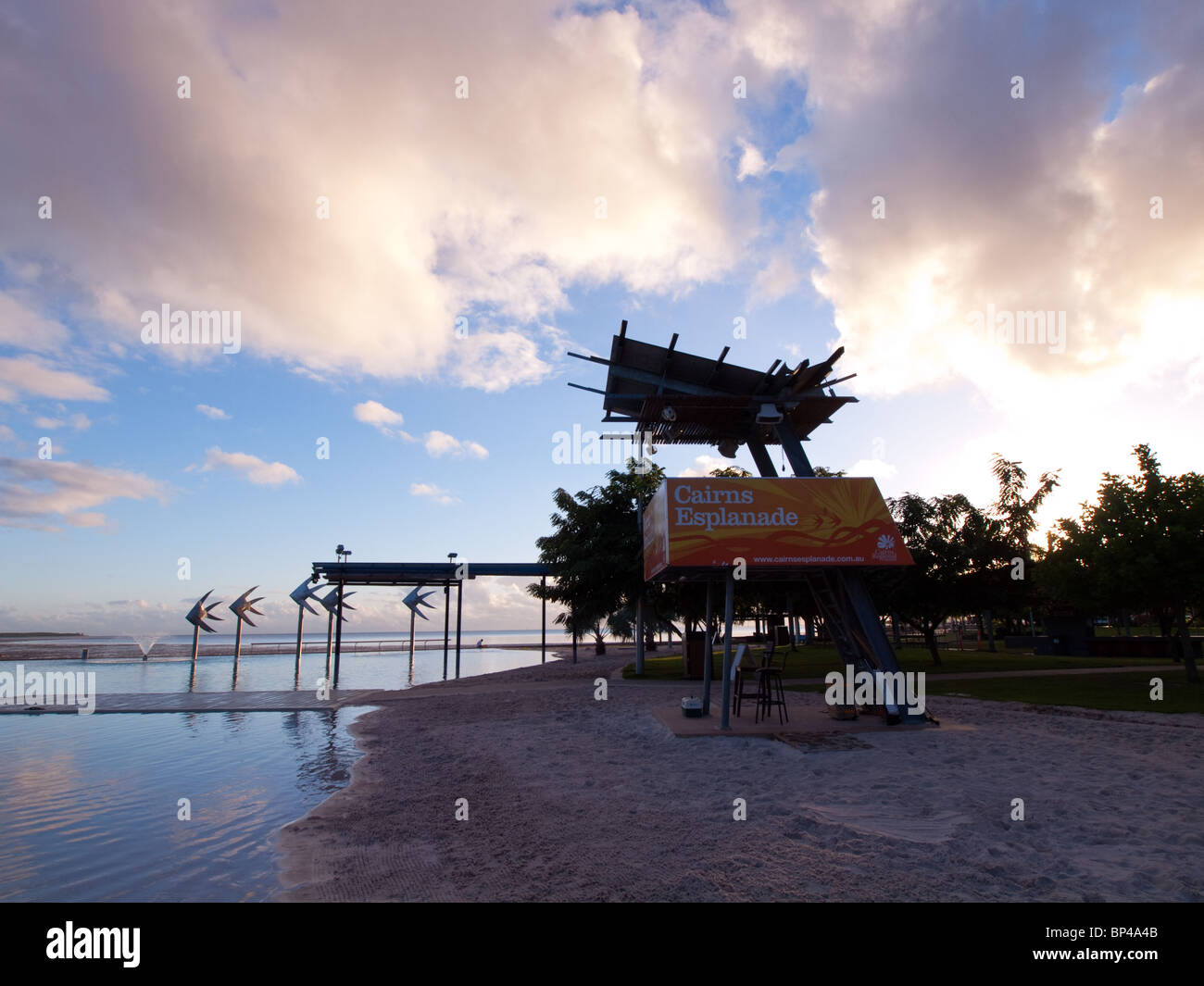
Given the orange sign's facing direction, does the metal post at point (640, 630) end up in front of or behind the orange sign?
behind

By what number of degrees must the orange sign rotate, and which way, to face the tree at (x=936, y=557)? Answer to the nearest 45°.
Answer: approximately 180°

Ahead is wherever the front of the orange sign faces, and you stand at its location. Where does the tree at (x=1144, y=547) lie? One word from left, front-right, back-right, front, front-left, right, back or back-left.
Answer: back-left

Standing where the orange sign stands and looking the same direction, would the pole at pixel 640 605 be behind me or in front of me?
behind

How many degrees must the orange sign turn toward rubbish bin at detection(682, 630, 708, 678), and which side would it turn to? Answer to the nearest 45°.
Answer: approximately 180°

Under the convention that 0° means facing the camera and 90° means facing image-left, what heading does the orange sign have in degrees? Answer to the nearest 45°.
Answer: approximately 0°
